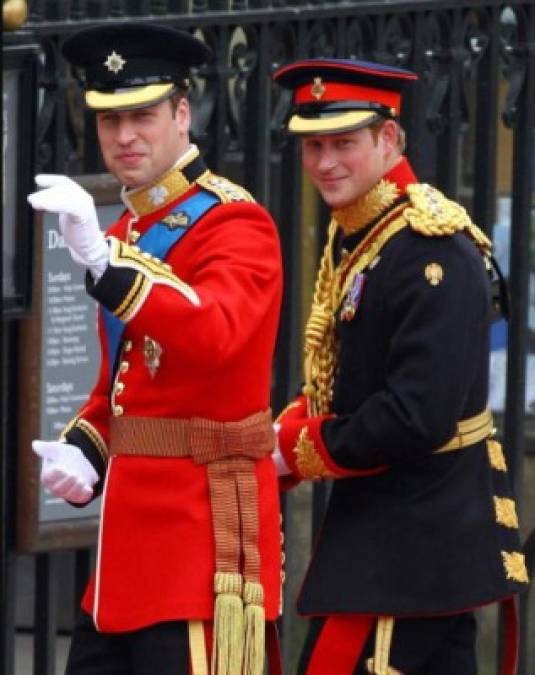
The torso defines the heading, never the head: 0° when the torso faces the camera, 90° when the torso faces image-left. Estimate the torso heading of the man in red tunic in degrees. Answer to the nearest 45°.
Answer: approximately 45°
